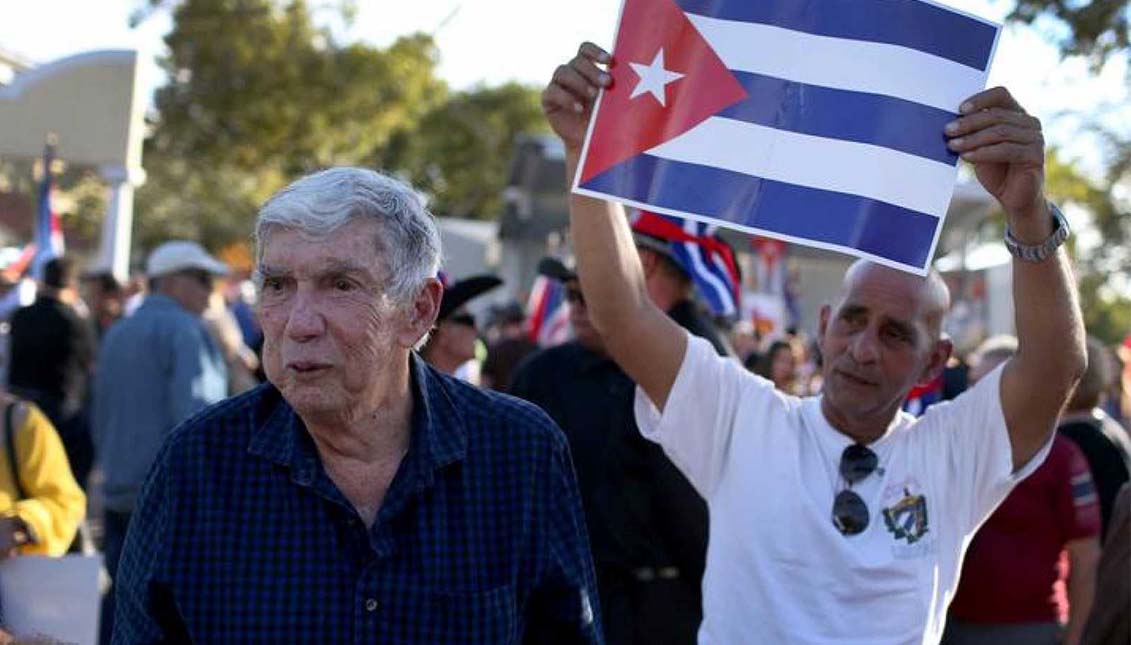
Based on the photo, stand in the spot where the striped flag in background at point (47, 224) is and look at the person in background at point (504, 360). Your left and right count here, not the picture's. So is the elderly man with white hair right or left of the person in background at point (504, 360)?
right

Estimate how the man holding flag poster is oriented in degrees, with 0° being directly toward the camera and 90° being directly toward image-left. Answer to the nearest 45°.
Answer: approximately 0°

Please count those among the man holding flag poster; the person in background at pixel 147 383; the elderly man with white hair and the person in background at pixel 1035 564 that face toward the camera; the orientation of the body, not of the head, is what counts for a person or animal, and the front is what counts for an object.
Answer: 2

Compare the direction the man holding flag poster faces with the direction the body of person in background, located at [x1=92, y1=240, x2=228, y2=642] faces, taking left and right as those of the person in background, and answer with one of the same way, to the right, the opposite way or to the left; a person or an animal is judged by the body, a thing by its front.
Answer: the opposite way

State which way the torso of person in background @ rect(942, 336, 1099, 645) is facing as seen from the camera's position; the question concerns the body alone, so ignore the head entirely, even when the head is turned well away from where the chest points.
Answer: away from the camera
